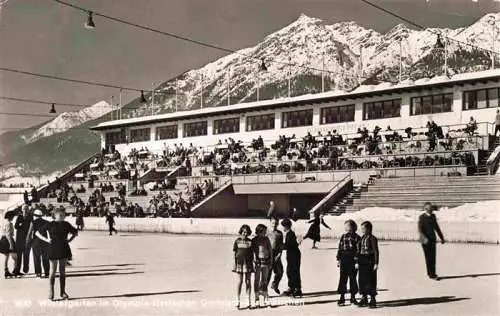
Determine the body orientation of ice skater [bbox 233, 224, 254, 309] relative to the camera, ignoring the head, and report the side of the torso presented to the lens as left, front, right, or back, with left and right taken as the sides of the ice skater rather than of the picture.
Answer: front

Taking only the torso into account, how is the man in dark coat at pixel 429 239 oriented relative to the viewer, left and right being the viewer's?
facing the viewer and to the right of the viewer

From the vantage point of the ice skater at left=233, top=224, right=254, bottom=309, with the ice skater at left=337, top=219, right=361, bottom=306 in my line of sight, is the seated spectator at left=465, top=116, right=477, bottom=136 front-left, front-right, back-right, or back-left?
front-left

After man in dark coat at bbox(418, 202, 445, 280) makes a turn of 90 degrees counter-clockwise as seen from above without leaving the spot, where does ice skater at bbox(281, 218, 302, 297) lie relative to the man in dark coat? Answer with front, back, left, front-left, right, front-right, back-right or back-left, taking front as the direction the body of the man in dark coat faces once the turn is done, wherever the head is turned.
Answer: back

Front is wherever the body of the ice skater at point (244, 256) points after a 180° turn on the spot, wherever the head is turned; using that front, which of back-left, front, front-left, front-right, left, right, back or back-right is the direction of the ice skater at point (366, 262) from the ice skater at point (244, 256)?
right

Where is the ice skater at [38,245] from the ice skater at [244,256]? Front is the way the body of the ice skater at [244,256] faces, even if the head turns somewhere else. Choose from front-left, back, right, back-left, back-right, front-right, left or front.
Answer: back-right

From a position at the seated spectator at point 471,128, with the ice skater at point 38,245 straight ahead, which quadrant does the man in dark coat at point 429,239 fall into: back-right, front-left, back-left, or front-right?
front-left

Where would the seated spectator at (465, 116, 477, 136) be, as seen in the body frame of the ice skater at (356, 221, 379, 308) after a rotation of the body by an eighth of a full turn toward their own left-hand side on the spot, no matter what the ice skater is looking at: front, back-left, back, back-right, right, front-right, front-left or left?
back

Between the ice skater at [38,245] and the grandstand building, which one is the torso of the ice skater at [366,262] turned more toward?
the ice skater

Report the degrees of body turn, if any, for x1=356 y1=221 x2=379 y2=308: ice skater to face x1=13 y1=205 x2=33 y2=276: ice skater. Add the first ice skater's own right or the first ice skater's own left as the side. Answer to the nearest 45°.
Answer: approximately 90° to the first ice skater's own right

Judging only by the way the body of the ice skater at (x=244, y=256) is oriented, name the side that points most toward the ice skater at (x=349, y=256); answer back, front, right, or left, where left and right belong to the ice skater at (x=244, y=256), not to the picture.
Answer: left

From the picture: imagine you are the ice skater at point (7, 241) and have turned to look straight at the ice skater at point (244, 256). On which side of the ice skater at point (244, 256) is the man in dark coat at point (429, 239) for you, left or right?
left

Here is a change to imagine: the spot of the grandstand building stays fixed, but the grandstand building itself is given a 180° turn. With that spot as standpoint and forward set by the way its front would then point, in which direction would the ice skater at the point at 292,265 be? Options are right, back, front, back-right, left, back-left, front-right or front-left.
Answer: back-right

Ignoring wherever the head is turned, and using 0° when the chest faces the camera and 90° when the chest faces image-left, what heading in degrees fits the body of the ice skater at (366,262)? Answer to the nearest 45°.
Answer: approximately 45°

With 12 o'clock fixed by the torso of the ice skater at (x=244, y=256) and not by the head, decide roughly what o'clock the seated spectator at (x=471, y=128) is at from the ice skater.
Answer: The seated spectator is roughly at 7 o'clock from the ice skater.

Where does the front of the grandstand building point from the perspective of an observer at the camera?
facing the viewer and to the left of the viewer

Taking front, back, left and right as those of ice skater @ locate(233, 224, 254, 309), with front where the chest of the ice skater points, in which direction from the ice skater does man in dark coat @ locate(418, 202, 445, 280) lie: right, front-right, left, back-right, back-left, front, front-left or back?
back-left

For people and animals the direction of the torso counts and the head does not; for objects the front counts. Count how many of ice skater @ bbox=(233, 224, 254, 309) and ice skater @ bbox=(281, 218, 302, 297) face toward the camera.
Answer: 1

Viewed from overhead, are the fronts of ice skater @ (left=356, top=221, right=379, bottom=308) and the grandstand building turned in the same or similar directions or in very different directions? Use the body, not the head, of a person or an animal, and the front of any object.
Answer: same or similar directions

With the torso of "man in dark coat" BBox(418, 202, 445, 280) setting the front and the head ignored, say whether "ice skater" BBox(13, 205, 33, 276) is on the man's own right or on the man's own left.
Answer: on the man's own right

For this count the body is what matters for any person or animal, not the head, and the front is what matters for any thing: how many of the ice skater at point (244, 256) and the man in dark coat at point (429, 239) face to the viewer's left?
0
